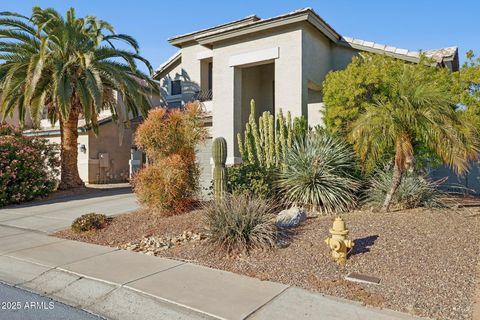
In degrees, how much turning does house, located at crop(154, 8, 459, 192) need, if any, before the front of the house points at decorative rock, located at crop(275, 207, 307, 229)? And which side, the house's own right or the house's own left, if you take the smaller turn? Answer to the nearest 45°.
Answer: approximately 45° to the house's own left

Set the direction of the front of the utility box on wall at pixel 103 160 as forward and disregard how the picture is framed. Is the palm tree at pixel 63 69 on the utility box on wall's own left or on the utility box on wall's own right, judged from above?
on the utility box on wall's own right

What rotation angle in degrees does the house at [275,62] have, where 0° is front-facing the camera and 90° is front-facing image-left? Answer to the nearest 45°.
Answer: approximately 45°

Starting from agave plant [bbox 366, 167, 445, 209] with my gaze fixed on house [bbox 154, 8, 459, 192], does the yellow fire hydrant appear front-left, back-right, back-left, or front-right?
back-left

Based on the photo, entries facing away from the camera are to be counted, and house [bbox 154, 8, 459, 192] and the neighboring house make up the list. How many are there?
0

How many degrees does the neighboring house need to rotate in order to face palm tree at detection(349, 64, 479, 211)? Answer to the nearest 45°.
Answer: approximately 45° to its left

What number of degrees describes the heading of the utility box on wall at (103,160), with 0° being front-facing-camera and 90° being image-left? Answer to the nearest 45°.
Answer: approximately 315°

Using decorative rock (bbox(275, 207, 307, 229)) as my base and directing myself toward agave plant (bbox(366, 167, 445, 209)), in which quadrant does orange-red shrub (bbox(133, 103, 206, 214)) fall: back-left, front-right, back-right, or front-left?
back-left

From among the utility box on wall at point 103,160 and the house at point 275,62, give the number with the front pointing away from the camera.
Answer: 0

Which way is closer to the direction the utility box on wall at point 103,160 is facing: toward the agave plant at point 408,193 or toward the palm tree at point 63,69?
the agave plant

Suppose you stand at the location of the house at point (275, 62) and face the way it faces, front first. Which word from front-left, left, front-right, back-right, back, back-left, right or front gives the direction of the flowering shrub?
front-right

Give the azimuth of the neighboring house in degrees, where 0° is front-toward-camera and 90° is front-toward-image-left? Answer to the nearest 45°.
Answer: approximately 45°

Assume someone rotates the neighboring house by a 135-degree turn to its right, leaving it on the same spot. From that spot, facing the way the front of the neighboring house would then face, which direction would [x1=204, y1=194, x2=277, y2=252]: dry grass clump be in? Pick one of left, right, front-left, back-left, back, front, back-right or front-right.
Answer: back

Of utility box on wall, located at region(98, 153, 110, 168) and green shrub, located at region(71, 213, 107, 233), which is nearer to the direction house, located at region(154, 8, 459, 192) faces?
the green shrub
